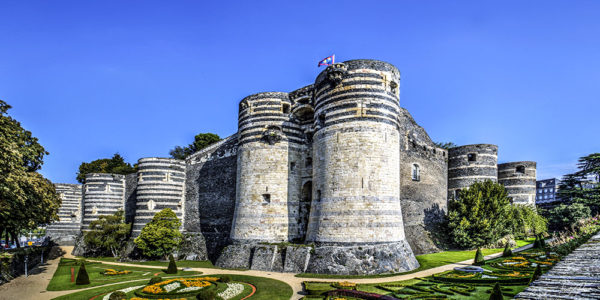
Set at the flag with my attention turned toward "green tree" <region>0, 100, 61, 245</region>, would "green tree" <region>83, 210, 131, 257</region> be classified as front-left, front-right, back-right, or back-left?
front-right

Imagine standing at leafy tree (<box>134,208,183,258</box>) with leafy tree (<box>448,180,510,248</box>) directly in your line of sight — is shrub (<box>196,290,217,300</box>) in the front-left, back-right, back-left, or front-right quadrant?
front-right
